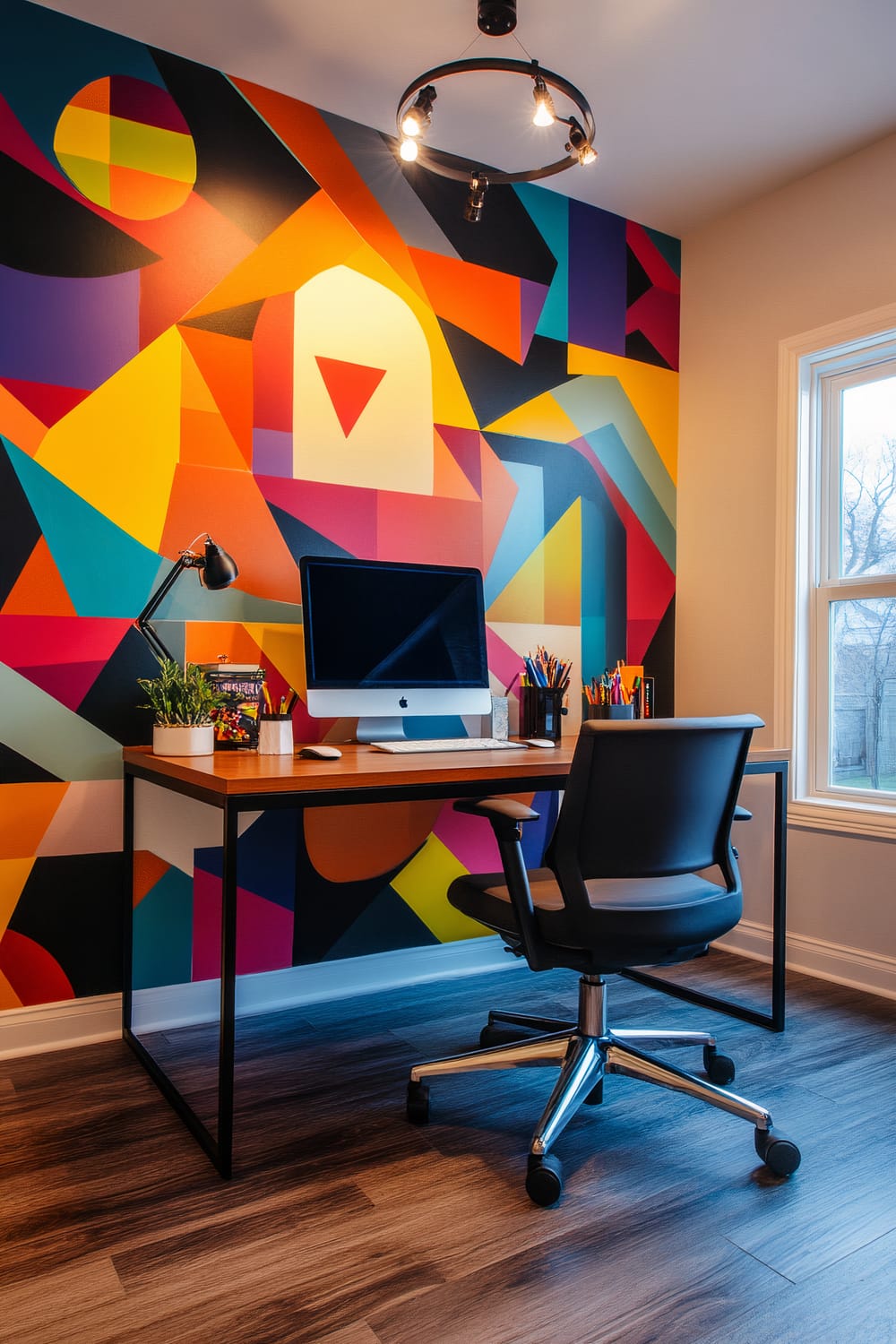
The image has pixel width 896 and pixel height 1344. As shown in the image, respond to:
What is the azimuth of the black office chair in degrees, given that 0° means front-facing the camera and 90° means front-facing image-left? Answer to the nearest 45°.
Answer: approximately 135°

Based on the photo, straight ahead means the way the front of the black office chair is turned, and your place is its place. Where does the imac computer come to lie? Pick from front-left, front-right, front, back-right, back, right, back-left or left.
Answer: front

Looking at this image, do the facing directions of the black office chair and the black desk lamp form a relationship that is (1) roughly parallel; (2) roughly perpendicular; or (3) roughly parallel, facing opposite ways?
roughly perpendicular

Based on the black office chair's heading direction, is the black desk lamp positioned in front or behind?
in front

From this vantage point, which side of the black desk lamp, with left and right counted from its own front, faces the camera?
right

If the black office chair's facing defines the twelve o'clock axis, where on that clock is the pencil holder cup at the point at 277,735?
The pencil holder cup is roughly at 11 o'clock from the black office chair.

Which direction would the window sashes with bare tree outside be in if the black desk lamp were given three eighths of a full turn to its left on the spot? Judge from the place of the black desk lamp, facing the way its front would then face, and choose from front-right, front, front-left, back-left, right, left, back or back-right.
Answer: back-right

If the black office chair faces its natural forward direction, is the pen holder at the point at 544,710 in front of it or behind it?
in front

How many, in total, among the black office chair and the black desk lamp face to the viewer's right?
1

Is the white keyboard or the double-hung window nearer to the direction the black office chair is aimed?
the white keyboard
